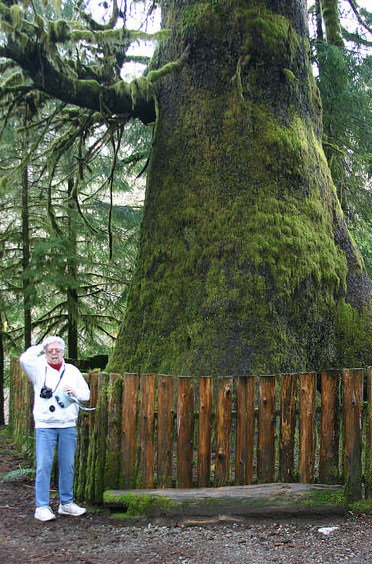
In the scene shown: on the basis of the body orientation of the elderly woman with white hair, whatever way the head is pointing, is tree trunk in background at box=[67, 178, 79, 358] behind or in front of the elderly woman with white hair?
behind

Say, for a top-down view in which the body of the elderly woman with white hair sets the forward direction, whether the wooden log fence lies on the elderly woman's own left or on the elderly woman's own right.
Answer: on the elderly woman's own left

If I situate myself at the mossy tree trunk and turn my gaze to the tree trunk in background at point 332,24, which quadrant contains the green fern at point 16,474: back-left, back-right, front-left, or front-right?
back-left

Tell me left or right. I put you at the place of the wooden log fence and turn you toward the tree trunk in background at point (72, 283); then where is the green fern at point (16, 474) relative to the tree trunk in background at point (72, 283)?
left

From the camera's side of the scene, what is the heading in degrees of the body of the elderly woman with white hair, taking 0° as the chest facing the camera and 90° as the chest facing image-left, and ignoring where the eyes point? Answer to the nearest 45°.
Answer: approximately 0°

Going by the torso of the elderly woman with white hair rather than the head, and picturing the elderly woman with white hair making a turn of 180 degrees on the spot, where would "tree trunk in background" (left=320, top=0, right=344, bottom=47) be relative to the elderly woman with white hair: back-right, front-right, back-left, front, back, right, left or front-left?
front-right

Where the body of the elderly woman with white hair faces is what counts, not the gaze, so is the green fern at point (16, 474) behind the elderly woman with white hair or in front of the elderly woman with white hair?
behind
